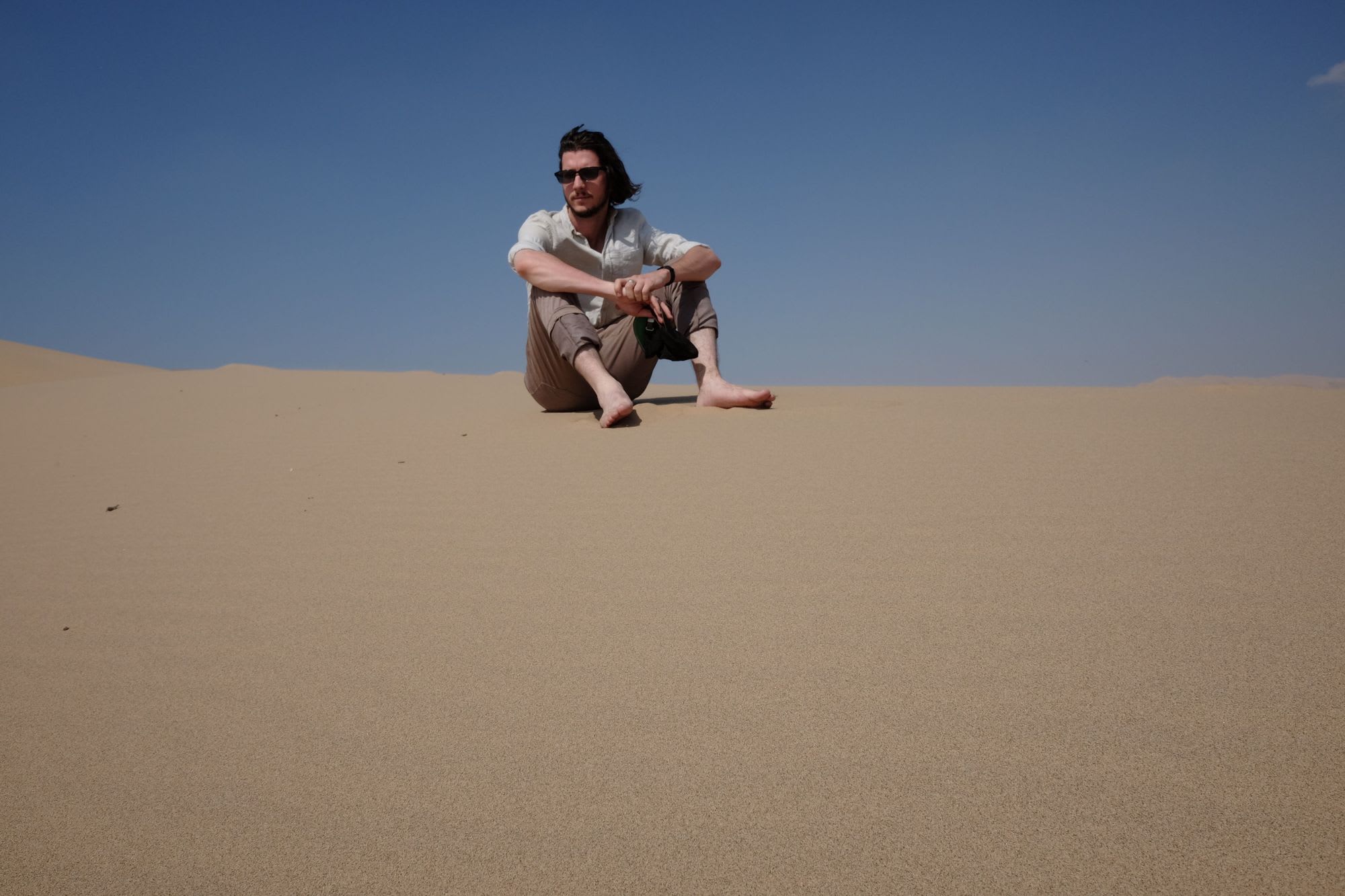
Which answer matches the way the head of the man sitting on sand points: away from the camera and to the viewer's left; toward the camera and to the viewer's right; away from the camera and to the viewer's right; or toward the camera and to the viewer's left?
toward the camera and to the viewer's left

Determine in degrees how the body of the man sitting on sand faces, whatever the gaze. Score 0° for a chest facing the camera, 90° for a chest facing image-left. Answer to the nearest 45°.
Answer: approximately 315°
